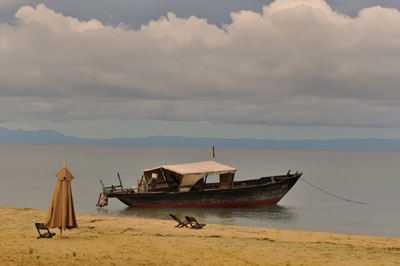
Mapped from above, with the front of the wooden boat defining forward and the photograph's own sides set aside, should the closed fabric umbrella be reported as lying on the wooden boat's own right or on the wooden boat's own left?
on the wooden boat's own right

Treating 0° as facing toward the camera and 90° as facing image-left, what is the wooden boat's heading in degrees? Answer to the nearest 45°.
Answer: approximately 270°
